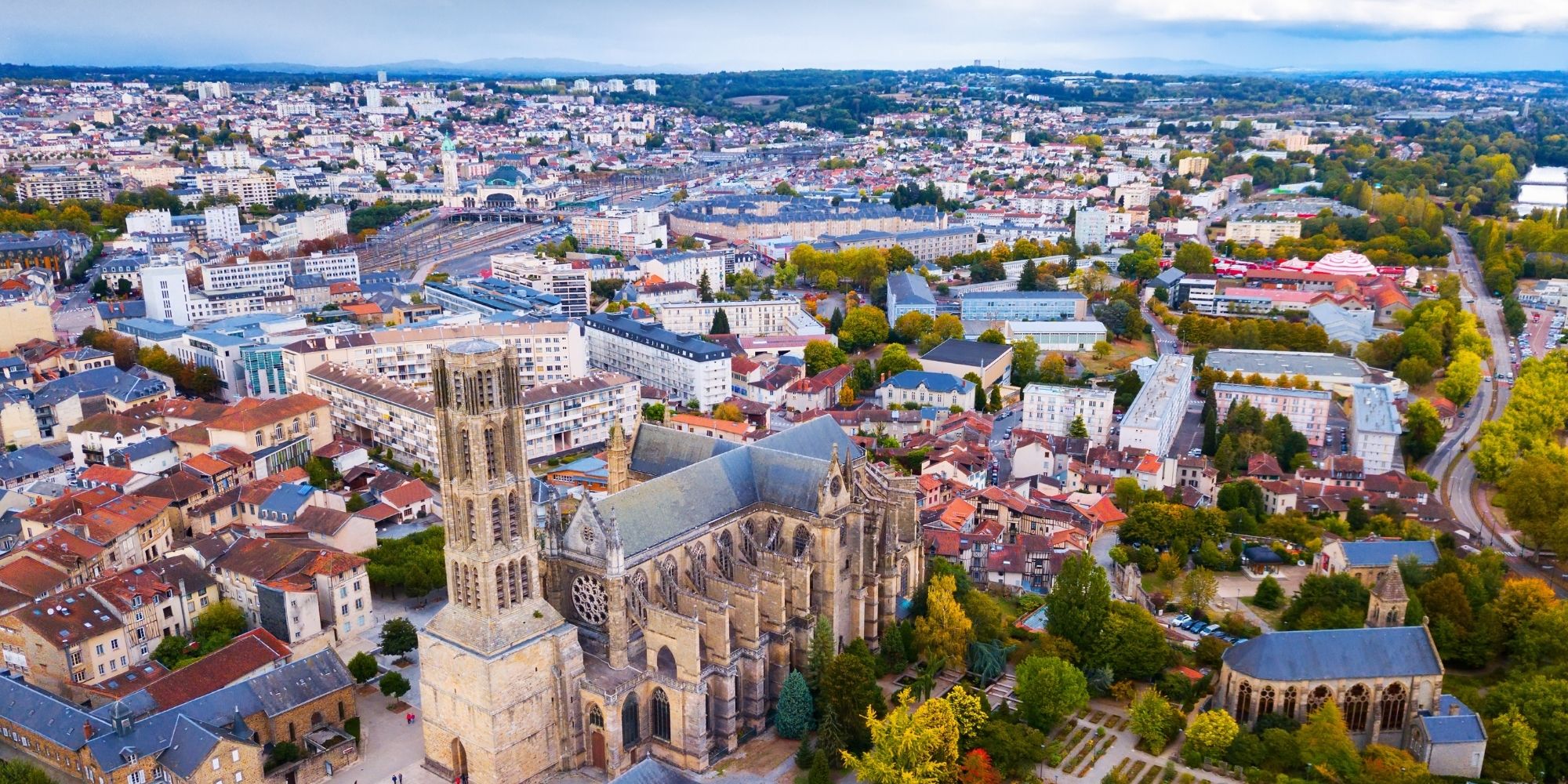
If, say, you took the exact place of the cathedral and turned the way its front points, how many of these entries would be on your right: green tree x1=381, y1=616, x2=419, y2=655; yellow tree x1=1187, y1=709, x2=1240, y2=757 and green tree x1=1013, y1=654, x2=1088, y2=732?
1

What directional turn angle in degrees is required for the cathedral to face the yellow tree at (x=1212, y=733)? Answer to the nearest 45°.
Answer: approximately 135° to its left

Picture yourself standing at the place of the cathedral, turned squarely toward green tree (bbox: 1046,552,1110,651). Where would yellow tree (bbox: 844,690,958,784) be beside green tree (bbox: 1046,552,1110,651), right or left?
right

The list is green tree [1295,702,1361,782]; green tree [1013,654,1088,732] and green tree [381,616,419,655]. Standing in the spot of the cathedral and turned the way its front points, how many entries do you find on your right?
1

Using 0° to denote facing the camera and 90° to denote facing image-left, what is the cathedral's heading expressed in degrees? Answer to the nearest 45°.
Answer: approximately 45°

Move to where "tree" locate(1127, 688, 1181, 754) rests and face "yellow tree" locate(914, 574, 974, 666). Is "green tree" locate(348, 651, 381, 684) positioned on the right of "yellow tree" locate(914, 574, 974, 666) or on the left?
left

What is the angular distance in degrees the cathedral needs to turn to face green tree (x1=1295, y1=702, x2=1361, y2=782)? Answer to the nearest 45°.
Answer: approximately 135° to its left

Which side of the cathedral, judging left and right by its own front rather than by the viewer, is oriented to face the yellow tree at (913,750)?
left

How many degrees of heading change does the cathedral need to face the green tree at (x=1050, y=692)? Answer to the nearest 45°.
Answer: approximately 135° to its left

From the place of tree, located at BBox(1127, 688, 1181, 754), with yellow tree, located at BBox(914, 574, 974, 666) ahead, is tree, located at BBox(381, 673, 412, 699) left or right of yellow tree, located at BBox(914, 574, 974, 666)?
left

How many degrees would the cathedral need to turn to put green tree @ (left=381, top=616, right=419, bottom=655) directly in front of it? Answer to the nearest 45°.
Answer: approximately 90° to its right
